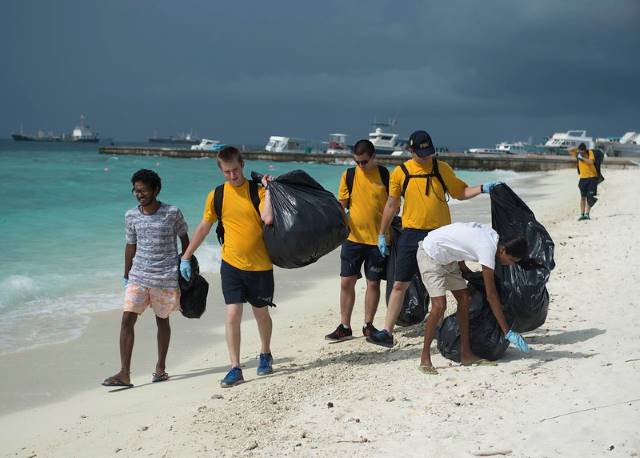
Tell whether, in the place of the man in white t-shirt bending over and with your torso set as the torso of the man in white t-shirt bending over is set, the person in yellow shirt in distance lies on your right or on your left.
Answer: on your left

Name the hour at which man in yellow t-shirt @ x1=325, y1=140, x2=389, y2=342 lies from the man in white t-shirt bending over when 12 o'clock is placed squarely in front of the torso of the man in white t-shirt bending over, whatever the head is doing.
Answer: The man in yellow t-shirt is roughly at 8 o'clock from the man in white t-shirt bending over.

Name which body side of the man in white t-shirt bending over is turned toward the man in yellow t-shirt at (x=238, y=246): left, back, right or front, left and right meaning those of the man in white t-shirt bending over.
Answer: back

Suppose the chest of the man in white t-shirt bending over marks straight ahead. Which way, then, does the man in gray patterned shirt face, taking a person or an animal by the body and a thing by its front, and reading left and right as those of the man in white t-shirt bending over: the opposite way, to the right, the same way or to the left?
to the right

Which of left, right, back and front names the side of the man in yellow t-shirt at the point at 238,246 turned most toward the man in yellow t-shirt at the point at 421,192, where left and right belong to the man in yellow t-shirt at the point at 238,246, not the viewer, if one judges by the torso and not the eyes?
left

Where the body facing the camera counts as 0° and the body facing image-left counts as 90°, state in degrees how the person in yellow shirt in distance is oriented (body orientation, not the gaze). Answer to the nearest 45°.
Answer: approximately 45°

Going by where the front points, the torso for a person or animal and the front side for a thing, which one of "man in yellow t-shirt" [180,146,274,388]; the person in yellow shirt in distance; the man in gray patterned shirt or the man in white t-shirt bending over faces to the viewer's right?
the man in white t-shirt bending over

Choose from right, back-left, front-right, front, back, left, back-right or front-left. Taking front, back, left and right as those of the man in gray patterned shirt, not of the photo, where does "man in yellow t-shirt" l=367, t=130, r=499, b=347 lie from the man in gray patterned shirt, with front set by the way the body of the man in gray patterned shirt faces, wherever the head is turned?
back-left

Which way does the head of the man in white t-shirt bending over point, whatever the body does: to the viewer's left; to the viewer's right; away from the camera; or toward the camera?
to the viewer's right

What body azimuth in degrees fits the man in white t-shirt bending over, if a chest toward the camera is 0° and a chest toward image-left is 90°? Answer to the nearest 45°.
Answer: approximately 270°

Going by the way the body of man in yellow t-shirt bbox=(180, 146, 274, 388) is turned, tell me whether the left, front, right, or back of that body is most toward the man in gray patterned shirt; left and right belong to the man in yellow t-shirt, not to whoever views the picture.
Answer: right

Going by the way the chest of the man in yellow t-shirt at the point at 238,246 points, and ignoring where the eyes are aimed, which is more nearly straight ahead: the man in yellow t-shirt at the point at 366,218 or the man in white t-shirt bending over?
the man in white t-shirt bending over

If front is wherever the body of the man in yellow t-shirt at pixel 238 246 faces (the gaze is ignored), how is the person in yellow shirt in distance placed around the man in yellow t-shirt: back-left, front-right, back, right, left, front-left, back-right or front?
back-left

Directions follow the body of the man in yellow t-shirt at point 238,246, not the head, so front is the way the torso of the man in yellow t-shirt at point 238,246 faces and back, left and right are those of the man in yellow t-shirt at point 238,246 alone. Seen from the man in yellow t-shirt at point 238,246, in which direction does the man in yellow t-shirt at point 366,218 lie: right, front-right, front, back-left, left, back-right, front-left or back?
back-left

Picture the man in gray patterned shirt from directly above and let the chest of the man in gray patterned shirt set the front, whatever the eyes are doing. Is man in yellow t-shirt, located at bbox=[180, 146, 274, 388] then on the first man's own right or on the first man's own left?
on the first man's own left
